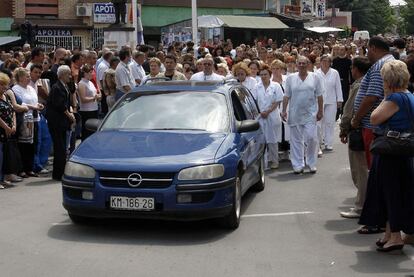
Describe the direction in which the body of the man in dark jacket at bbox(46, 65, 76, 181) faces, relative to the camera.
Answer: to the viewer's right

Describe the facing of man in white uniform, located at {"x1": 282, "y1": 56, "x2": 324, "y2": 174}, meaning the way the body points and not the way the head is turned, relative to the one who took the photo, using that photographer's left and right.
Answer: facing the viewer

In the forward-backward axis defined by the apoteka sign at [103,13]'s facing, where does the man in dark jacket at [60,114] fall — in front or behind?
in front

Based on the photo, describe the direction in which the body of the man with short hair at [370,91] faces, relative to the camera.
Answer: to the viewer's left

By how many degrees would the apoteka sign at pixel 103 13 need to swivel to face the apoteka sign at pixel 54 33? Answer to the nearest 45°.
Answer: approximately 90° to its right

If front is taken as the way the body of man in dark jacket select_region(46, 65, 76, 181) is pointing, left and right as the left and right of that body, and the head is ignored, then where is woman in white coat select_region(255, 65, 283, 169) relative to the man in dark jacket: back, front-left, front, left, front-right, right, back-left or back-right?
front

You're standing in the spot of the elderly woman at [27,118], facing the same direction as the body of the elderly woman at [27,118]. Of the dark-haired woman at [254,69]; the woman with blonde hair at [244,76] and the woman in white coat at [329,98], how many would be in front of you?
3

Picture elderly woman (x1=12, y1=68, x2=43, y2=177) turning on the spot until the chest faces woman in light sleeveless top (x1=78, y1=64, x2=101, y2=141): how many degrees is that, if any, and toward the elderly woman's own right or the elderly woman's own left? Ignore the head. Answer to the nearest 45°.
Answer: approximately 45° to the elderly woman's own left

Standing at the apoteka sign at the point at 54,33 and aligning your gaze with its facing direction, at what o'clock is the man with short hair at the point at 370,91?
The man with short hair is roughly at 12 o'clock from the apoteka sign.

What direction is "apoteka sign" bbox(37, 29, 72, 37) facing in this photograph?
toward the camera

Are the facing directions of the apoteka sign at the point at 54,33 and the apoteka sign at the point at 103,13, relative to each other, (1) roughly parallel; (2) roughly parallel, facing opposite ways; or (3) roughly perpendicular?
roughly parallel

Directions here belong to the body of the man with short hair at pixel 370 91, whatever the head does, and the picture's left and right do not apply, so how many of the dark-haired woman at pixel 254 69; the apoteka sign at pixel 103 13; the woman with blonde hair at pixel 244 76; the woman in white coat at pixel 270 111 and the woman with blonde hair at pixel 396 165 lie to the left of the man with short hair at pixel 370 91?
1

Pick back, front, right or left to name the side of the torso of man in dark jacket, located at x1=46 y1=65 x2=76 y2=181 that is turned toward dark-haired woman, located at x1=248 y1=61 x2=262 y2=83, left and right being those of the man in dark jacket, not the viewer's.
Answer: front

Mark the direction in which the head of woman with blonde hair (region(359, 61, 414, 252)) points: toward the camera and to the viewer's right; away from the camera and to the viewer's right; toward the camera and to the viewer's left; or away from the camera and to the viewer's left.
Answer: away from the camera and to the viewer's left

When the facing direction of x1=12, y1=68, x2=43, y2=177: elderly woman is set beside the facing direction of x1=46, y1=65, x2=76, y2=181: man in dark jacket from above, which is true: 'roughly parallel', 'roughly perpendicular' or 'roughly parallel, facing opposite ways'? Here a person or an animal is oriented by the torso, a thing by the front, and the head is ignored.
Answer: roughly parallel
